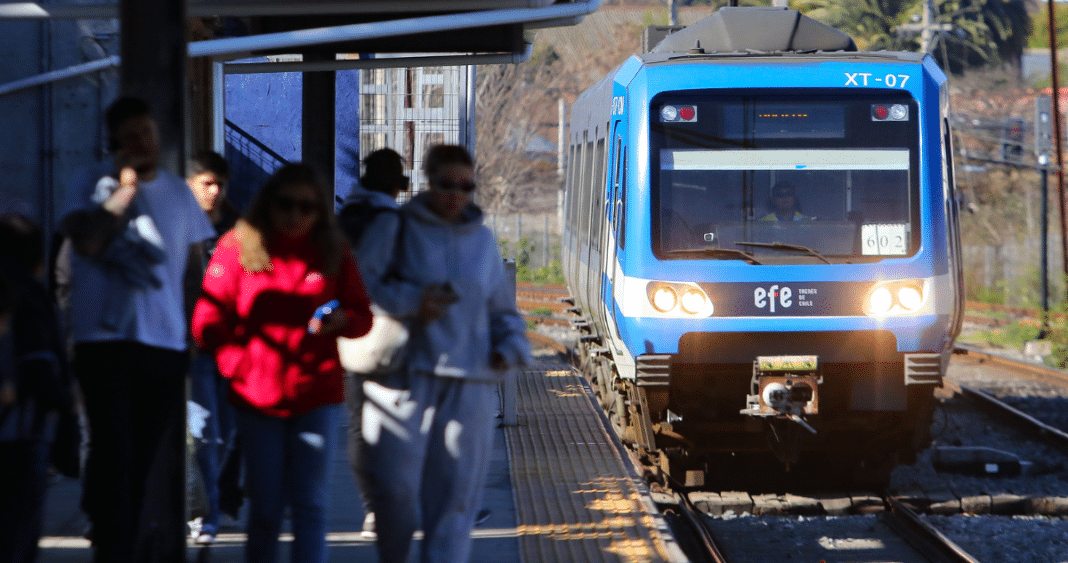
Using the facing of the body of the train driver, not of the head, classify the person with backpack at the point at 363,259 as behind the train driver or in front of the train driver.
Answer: in front

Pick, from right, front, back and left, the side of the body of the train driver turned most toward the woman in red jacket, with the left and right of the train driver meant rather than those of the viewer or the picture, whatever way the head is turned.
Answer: front

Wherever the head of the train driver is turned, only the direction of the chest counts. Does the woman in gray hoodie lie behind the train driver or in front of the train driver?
in front

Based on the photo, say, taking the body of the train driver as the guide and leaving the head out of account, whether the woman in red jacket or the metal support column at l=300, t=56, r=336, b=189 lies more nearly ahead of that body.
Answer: the woman in red jacket

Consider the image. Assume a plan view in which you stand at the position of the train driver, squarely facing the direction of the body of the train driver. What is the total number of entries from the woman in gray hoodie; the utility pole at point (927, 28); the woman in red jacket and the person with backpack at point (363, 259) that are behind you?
1

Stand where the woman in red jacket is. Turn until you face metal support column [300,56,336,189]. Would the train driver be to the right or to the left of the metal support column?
right

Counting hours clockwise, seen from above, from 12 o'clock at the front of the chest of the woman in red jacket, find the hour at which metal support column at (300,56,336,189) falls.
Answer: The metal support column is roughly at 6 o'clock from the woman in red jacket.

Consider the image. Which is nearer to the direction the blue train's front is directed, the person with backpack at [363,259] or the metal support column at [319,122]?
the person with backpack

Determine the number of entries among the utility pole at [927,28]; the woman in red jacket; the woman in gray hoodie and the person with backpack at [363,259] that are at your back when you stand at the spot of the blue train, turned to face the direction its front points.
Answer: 1

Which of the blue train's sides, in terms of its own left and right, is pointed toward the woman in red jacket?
front

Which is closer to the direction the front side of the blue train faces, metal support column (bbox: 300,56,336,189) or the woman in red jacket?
the woman in red jacket

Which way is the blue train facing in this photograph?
toward the camera

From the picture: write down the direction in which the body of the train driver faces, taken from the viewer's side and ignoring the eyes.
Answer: toward the camera

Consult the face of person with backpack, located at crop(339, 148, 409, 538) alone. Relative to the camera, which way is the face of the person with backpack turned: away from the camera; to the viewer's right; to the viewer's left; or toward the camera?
away from the camera
